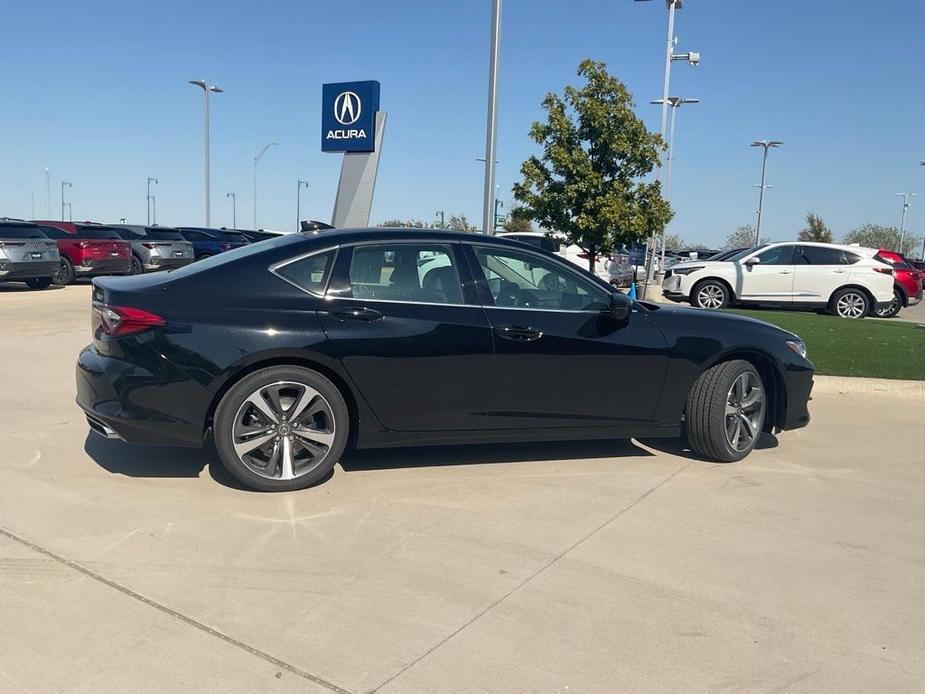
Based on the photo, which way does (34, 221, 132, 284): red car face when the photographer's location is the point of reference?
facing away from the viewer and to the left of the viewer

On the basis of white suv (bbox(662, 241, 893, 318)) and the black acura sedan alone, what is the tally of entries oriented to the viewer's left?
1

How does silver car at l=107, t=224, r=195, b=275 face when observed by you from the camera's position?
facing away from the viewer and to the left of the viewer

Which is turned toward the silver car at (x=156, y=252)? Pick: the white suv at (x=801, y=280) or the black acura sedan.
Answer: the white suv

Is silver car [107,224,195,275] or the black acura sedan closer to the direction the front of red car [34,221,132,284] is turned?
the silver car

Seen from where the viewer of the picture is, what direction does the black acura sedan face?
facing to the right of the viewer

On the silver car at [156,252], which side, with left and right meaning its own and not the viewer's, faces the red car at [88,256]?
left

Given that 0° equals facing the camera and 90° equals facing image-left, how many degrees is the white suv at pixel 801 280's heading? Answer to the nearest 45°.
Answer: approximately 90°

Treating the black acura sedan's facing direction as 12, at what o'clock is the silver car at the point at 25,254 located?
The silver car is roughly at 8 o'clock from the black acura sedan.

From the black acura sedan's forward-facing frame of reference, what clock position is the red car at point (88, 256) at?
The red car is roughly at 8 o'clock from the black acura sedan.

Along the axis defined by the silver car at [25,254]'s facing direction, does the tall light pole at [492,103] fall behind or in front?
behind
